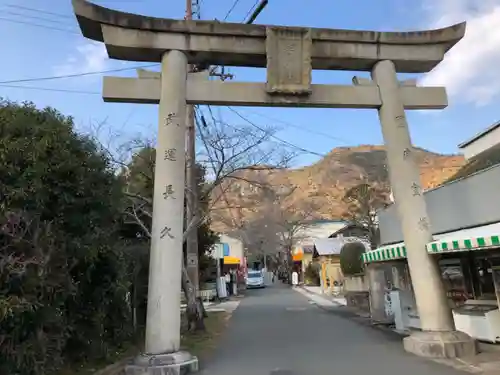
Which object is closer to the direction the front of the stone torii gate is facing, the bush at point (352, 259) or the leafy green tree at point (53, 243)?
the leafy green tree

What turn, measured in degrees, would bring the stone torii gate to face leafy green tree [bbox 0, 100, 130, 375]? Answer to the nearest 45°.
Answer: approximately 45° to its right

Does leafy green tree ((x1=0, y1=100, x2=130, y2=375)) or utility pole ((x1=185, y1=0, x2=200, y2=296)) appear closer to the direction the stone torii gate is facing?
the leafy green tree

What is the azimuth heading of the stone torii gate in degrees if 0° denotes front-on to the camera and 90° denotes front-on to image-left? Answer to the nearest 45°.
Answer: approximately 0°

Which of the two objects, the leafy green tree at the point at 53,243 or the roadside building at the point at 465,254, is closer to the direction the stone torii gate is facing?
the leafy green tree

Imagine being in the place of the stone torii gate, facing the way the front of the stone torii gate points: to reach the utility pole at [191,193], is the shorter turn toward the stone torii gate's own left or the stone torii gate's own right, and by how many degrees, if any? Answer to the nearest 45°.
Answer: approximately 135° to the stone torii gate's own right

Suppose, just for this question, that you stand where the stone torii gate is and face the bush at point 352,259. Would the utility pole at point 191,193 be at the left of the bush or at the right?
left

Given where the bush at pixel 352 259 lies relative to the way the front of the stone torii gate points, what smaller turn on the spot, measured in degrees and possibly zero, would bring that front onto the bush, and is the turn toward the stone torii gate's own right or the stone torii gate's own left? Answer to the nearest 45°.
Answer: approximately 180°

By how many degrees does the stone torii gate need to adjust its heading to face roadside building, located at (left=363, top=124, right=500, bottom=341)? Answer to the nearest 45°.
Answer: approximately 135° to its left
